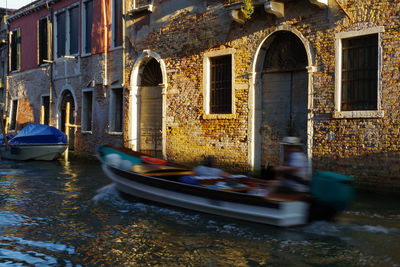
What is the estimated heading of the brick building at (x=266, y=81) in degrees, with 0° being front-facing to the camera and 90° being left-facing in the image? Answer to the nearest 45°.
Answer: approximately 45°

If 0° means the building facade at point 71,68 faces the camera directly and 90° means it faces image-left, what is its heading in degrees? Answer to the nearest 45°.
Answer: approximately 45°

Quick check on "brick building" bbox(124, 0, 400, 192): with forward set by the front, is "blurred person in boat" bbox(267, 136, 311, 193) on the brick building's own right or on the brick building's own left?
on the brick building's own left

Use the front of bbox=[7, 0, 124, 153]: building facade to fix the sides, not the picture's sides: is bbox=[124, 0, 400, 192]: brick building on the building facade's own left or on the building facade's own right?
on the building facade's own left

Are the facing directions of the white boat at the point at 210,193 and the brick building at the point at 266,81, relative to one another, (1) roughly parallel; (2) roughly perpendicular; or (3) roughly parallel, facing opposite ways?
roughly perpendicular

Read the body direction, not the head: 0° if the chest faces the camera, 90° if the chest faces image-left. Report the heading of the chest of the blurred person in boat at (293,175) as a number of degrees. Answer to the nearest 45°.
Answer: approximately 90°

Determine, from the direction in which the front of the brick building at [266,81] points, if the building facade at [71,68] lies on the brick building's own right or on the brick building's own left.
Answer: on the brick building's own right

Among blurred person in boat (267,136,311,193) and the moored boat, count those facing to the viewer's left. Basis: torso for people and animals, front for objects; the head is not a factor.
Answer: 1

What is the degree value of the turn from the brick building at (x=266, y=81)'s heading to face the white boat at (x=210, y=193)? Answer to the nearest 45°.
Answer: approximately 45° to its left
